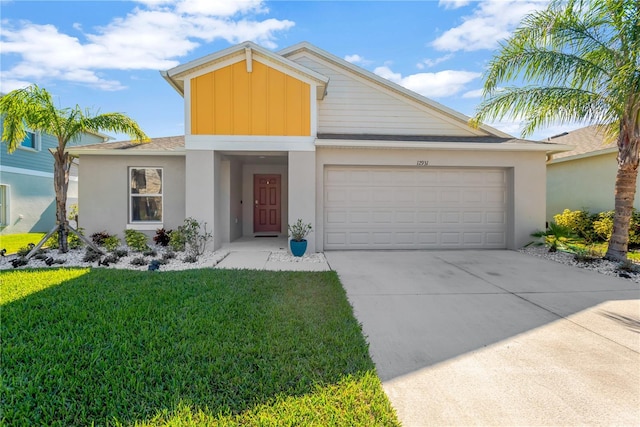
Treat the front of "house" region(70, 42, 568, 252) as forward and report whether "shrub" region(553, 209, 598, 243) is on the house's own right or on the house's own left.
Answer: on the house's own left

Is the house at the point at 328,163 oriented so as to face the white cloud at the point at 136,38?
no

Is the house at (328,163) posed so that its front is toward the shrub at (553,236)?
no

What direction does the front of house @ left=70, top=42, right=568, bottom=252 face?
toward the camera

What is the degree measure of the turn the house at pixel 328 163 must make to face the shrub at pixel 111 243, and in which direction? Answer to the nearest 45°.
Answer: approximately 90° to its right

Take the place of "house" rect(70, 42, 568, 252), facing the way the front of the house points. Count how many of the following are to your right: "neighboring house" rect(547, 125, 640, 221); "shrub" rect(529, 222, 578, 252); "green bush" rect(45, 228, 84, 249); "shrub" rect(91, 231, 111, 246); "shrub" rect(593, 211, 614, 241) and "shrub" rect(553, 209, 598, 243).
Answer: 2

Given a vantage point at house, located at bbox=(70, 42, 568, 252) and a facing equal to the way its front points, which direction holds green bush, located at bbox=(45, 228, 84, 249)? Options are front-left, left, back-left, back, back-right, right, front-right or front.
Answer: right

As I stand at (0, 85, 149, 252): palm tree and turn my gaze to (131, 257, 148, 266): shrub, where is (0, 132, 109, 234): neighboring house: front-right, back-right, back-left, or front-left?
back-left

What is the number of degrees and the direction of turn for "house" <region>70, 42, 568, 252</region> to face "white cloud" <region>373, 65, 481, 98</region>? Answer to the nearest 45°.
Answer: approximately 135° to its left

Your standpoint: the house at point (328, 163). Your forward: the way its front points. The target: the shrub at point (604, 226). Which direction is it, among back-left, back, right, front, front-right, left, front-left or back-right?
left

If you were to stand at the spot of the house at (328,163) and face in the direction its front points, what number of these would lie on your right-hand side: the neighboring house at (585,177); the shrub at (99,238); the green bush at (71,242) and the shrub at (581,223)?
2
